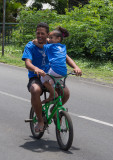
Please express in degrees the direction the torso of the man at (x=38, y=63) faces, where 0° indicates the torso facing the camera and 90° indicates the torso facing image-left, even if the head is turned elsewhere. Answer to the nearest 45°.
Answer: approximately 315°

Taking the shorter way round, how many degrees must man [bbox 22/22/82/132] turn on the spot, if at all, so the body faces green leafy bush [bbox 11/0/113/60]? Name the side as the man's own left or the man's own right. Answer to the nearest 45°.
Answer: approximately 135° to the man's own left
